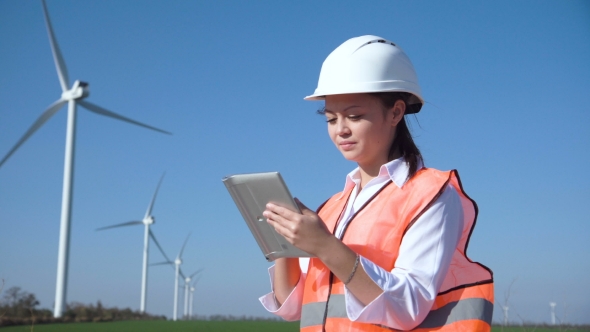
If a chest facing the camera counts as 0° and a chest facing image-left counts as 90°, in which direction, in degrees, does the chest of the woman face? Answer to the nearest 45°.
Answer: approximately 45°

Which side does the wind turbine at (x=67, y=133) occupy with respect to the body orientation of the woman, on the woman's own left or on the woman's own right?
on the woman's own right
